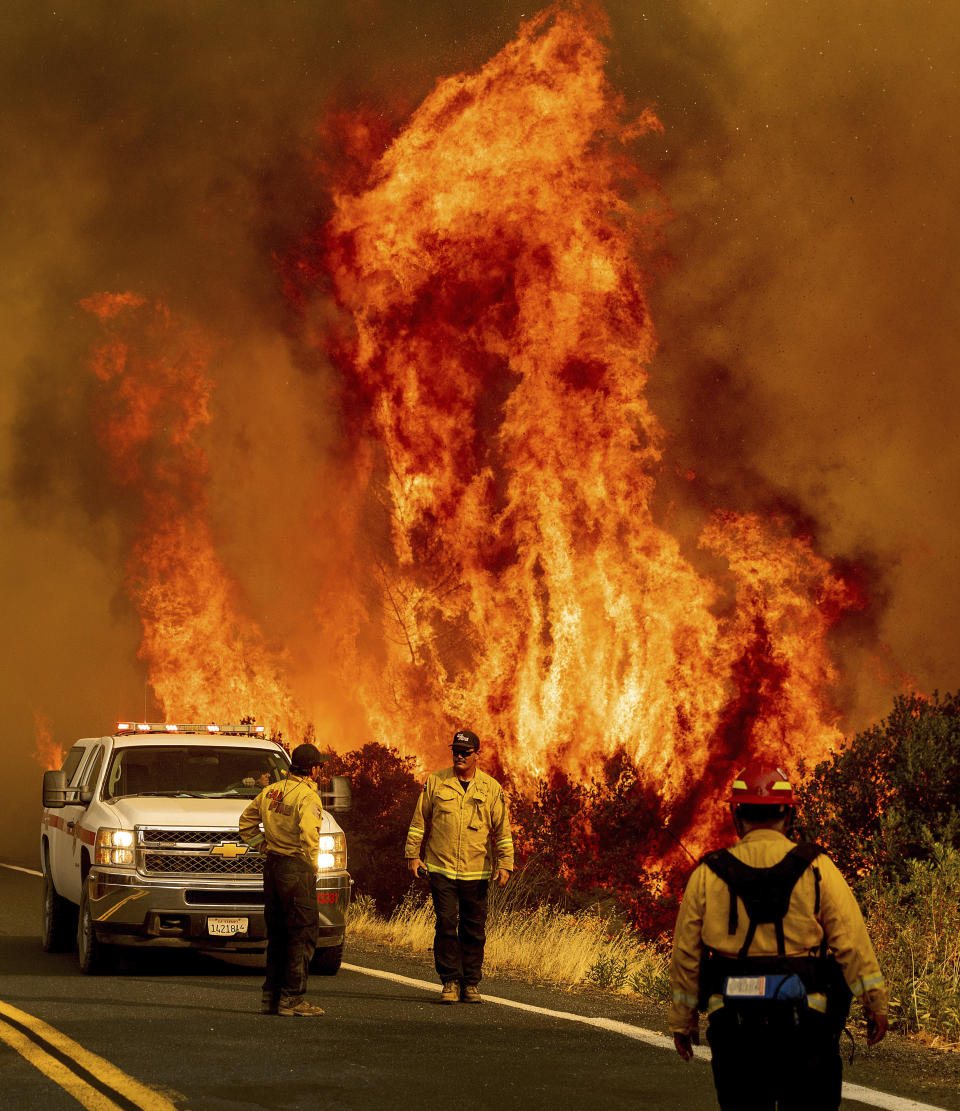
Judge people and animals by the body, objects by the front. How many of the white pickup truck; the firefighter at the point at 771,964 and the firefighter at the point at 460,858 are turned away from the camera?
1

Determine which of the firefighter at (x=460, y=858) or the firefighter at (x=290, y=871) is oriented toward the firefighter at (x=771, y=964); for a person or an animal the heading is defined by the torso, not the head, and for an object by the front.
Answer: the firefighter at (x=460, y=858)

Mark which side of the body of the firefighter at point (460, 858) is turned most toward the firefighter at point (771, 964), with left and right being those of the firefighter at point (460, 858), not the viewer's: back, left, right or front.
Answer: front

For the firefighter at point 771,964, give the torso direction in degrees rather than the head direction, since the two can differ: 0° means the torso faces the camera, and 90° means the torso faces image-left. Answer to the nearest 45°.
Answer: approximately 180°

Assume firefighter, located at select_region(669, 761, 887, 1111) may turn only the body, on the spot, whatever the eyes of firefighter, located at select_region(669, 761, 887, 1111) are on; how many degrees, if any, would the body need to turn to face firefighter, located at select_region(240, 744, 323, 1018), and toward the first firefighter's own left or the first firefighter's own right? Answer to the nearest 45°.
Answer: approximately 45° to the first firefighter's own left

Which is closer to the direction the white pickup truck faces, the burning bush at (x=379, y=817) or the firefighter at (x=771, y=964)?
the firefighter

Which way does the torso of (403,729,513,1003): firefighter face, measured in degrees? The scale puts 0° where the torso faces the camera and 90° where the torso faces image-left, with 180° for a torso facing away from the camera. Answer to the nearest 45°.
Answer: approximately 0°

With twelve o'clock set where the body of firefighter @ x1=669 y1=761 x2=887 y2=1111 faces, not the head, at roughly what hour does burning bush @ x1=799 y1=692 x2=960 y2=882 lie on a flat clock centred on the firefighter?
The burning bush is roughly at 12 o'clock from the firefighter.

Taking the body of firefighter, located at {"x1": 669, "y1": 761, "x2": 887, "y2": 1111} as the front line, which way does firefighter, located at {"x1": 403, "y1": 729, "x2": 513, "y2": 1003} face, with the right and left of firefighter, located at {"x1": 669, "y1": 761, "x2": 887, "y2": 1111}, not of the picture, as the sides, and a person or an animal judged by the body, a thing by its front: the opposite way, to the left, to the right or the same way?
the opposite way

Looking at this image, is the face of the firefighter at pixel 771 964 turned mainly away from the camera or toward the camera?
away from the camera

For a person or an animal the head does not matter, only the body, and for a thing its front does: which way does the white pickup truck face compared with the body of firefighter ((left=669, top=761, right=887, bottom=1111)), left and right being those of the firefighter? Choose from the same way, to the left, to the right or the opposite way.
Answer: the opposite way

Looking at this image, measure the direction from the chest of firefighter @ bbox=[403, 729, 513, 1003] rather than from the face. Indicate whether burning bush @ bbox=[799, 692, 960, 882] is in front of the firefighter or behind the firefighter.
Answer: behind

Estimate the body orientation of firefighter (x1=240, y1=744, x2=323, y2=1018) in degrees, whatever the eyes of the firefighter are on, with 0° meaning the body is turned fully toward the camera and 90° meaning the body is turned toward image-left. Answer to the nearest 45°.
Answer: approximately 225°

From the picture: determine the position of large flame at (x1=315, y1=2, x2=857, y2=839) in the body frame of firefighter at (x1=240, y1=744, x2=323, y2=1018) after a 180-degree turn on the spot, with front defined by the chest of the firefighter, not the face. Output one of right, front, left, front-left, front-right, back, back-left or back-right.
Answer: back-right

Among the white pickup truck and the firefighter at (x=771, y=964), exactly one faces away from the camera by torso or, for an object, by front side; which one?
the firefighter

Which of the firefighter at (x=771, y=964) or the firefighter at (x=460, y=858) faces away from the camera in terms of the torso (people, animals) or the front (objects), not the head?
the firefighter at (x=771, y=964)
